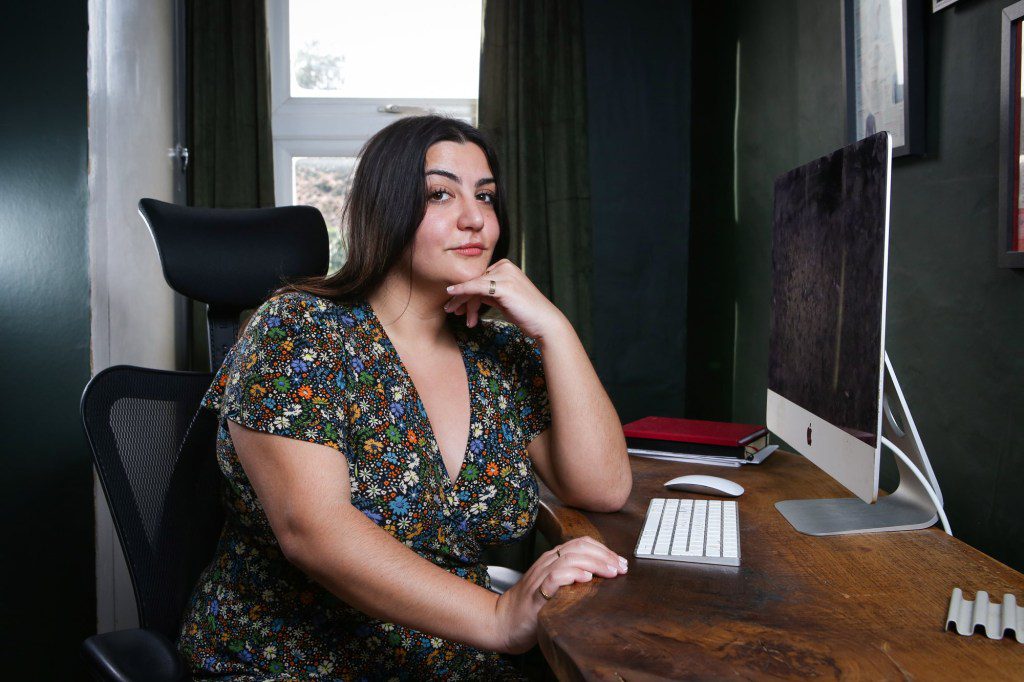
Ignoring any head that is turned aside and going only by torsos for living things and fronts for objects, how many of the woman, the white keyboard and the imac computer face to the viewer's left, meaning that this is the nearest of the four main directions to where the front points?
2

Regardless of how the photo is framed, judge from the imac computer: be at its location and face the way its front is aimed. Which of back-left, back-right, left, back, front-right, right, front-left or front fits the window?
front-right

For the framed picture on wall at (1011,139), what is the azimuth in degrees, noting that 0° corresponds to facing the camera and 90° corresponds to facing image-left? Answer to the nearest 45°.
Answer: approximately 45°

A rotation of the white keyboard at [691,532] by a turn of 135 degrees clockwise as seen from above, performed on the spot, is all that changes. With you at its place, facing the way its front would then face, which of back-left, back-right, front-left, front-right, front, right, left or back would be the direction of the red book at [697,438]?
front-left

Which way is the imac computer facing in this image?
to the viewer's left

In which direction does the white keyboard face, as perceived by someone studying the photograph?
facing to the left of the viewer
